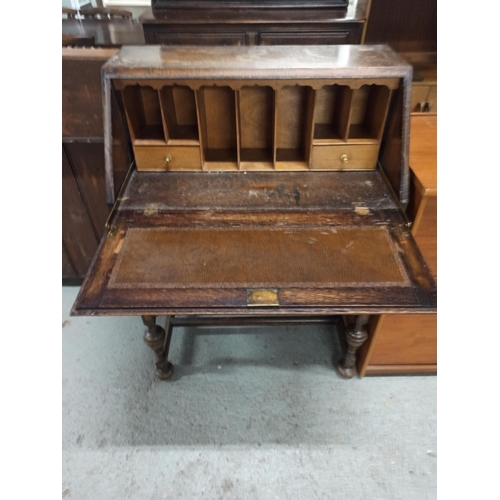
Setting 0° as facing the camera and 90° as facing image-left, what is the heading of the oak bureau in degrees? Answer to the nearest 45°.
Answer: approximately 0°

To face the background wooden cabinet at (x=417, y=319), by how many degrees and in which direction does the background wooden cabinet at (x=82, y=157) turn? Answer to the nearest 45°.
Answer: approximately 45° to its left

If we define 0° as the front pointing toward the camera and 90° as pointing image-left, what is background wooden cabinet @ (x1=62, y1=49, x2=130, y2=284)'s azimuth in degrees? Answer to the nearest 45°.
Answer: approximately 0°

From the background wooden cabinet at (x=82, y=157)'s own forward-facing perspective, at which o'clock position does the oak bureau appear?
The oak bureau is roughly at 11 o'clock from the background wooden cabinet.

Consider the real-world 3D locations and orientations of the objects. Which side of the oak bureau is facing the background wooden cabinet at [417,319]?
left

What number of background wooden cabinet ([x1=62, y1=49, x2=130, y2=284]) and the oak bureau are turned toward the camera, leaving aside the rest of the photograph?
2
